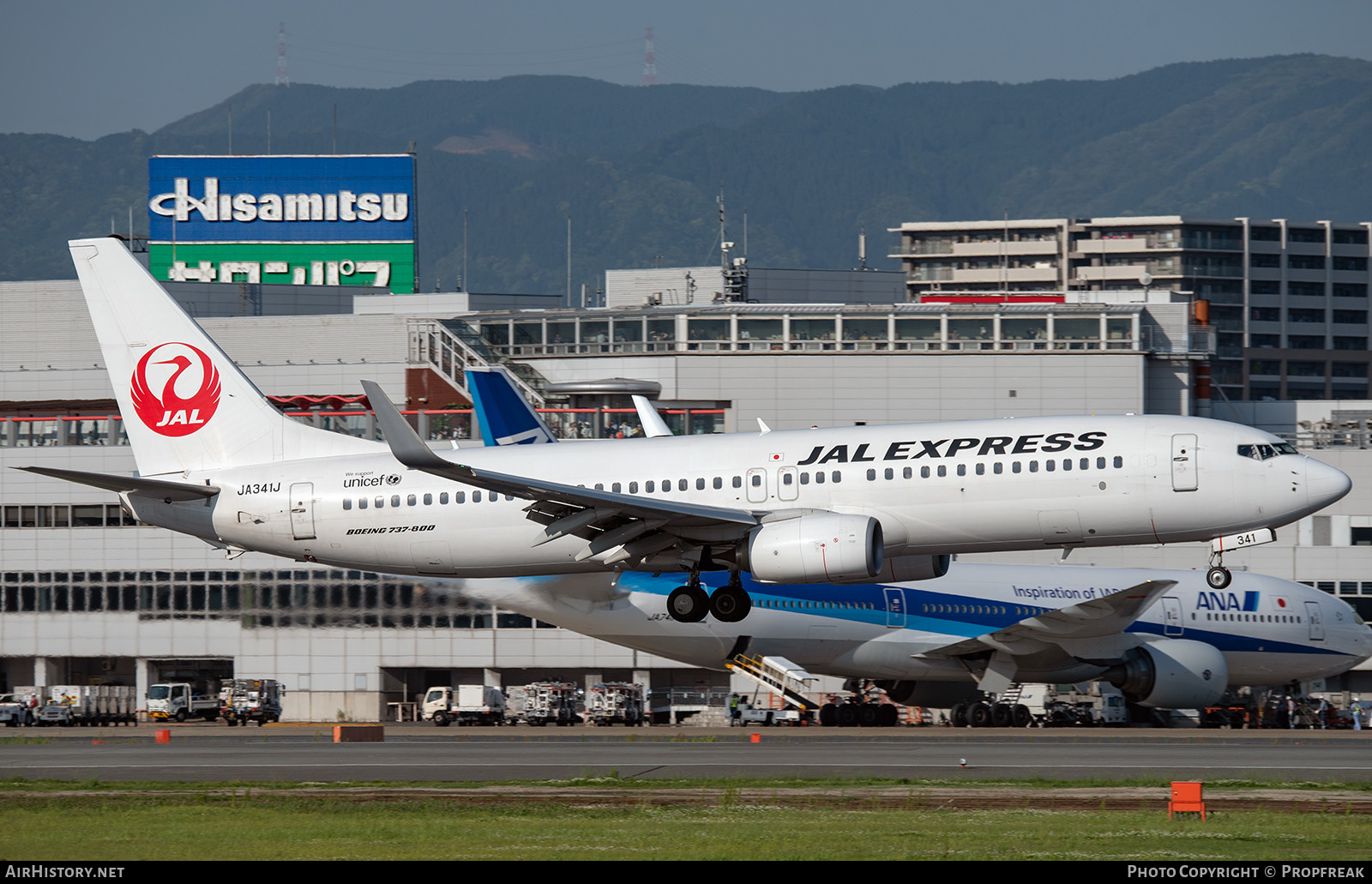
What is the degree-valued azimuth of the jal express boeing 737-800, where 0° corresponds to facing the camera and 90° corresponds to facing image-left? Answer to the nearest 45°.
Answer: approximately 270°
